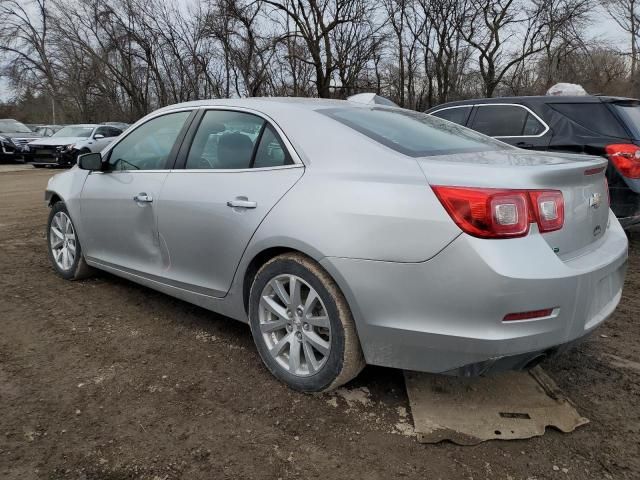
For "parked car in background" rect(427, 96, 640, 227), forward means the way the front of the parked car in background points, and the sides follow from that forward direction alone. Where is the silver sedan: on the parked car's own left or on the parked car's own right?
on the parked car's own left

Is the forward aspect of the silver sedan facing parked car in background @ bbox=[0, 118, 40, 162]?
yes

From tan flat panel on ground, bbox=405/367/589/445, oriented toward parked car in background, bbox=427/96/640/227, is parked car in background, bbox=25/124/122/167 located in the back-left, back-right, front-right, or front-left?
front-left

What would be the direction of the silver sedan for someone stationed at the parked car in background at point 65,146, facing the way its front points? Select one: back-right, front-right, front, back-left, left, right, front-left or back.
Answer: front-left

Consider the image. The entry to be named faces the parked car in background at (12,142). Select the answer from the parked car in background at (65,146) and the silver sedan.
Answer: the silver sedan

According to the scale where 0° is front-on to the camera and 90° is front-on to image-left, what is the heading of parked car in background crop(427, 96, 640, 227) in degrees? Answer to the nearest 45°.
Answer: approximately 135°

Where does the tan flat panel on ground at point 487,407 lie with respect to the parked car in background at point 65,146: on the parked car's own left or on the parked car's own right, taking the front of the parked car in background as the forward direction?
on the parked car's own left

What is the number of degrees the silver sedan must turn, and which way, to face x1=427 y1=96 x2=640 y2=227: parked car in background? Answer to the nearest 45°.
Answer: approximately 90° to its right

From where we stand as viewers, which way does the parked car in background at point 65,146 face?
facing the viewer and to the left of the viewer

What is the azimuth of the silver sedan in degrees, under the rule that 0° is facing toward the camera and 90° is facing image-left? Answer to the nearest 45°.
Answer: approximately 135°

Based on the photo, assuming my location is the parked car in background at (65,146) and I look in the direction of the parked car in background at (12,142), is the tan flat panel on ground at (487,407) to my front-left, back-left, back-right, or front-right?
back-left
